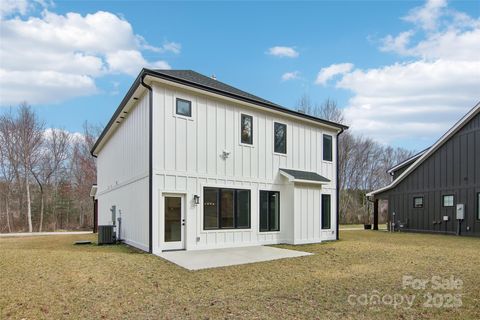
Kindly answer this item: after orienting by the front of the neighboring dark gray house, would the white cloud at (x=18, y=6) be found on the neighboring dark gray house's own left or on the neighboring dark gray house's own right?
on the neighboring dark gray house's own left

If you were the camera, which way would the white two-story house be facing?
facing away from the viewer and to the left of the viewer

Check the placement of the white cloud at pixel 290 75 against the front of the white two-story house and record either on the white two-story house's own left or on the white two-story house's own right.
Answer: on the white two-story house's own right

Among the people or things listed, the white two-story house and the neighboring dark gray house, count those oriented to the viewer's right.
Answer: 0

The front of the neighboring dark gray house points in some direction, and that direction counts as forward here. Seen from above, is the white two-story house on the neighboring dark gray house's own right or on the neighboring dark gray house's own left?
on the neighboring dark gray house's own left

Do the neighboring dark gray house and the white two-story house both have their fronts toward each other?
no

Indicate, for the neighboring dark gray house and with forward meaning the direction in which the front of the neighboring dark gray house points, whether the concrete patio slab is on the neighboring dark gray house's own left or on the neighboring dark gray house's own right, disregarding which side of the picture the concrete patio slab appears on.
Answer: on the neighboring dark gray house's own left
